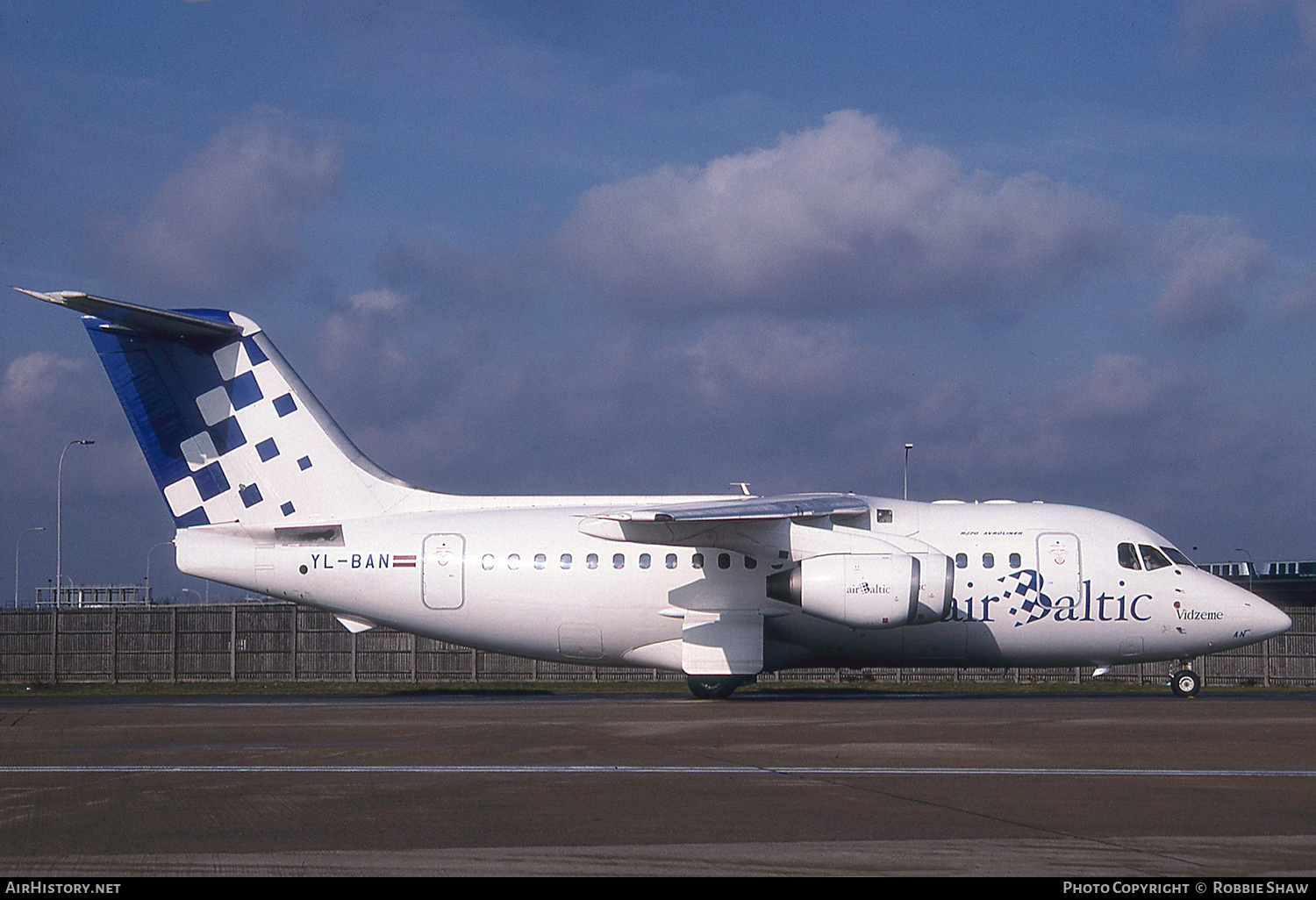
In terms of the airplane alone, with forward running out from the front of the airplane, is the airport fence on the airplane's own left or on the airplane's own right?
on the airplane's own left

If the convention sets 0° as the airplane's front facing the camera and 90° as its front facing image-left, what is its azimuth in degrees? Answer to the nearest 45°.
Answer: approximately 270°
